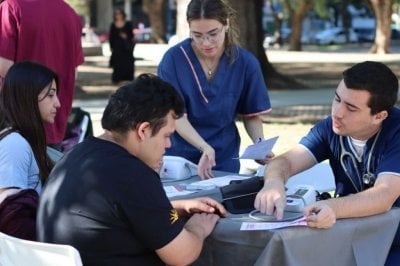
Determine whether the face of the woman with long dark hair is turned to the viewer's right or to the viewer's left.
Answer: to the viewer's right

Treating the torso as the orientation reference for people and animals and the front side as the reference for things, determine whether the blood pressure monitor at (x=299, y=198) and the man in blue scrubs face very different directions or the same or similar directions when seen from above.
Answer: same or similar directions

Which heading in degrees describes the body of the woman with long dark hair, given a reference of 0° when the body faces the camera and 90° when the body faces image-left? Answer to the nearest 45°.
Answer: approximately 270°

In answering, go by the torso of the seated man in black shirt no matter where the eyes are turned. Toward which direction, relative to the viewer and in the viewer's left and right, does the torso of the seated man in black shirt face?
facing away from the viewer and to the right of the viewer

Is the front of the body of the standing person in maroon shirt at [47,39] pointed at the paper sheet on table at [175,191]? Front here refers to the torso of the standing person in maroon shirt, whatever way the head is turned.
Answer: no

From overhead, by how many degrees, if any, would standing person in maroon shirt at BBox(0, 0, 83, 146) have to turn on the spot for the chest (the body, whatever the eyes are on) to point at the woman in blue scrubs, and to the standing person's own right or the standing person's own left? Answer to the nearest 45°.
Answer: approximately 135° to the standing person's own right

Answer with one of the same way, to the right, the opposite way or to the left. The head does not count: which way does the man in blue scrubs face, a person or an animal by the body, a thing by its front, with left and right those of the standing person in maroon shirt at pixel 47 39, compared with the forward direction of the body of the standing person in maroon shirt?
to the left

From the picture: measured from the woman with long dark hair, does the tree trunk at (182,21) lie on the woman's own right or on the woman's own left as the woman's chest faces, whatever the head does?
on the woman's own left

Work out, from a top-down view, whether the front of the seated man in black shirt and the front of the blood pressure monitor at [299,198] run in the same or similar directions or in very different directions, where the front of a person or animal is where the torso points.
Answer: very different directions
